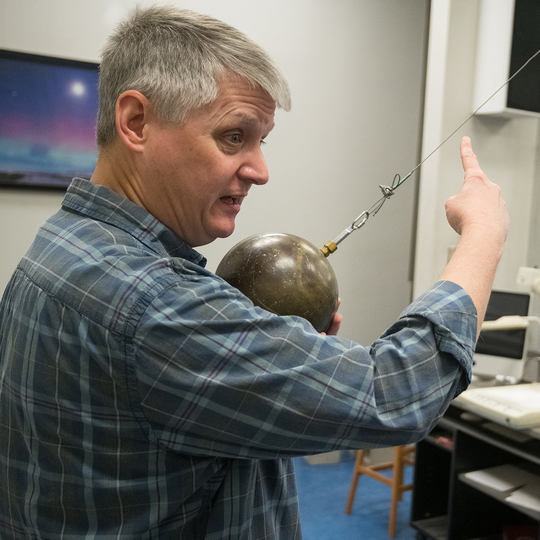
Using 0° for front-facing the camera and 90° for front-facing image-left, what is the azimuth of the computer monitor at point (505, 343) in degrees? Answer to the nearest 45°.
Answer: approximately 45°

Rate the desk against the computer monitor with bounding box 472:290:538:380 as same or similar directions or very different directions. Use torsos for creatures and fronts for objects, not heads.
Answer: same or similar directions

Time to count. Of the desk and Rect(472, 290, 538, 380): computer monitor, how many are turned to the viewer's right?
0

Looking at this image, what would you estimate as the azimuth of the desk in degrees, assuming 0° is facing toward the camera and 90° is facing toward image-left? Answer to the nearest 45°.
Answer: approximately 45°

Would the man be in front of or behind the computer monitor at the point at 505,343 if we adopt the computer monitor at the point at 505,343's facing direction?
in front

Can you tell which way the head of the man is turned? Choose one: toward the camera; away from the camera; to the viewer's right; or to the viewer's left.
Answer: to the viewer's right

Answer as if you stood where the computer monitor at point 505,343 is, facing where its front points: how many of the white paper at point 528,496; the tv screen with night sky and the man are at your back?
0

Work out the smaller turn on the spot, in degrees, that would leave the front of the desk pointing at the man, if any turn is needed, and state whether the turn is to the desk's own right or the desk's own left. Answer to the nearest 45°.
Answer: approximately 45° to the desk's own left
